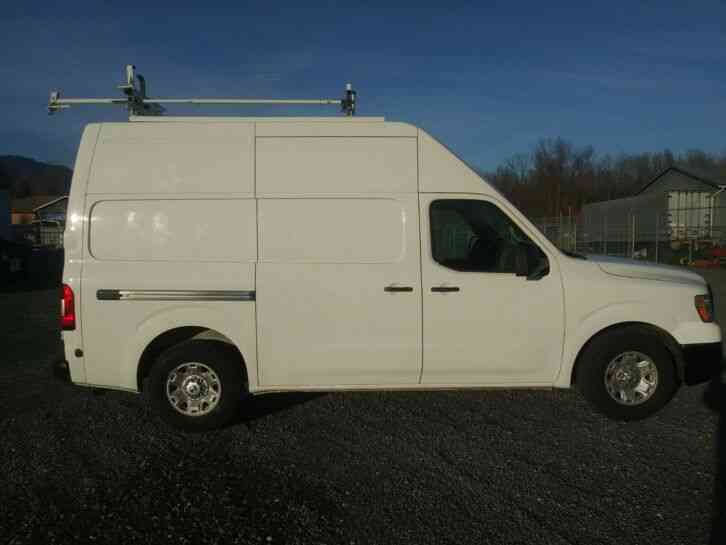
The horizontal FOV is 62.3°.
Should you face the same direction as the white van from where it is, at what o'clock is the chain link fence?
The chain link fence is roughly at 10 o'clock from the white van.

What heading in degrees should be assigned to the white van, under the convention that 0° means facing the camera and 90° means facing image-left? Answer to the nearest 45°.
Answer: approximately 270°

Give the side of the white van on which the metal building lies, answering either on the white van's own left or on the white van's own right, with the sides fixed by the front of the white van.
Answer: on the white van's own left
